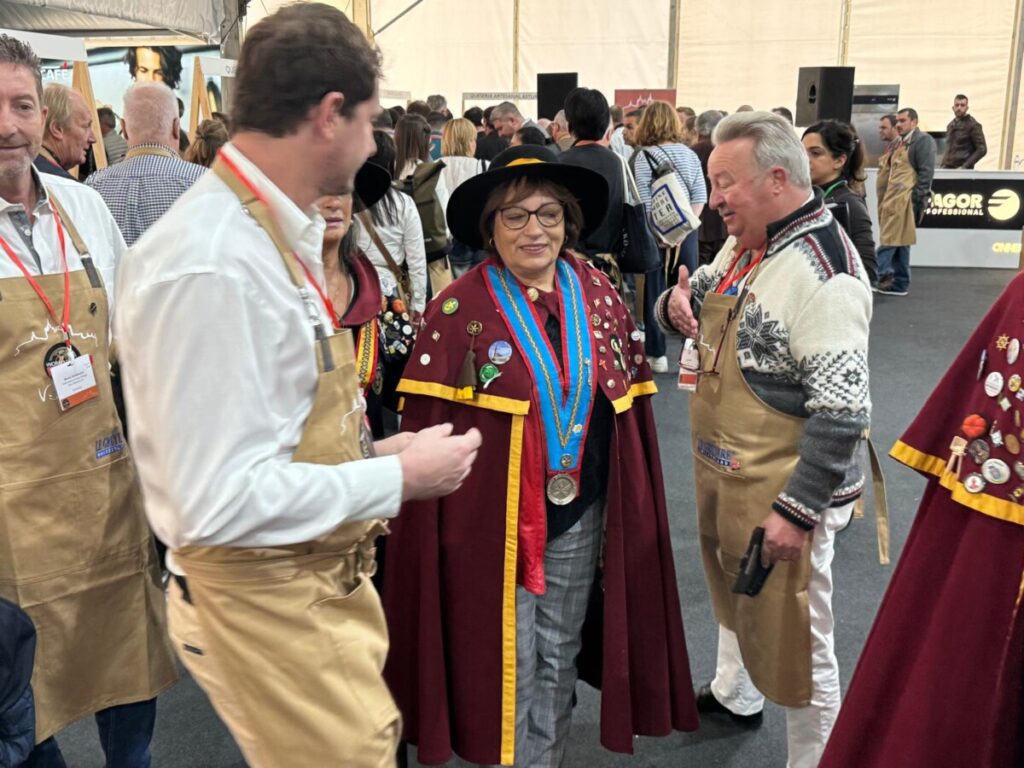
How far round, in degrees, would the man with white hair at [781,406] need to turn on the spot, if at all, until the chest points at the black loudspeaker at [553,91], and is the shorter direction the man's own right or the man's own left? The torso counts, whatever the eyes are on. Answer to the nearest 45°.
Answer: approximately 135° to the man's own right

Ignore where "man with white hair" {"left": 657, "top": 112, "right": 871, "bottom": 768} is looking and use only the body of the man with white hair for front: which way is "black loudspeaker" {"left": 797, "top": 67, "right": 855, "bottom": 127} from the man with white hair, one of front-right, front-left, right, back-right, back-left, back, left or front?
back-right

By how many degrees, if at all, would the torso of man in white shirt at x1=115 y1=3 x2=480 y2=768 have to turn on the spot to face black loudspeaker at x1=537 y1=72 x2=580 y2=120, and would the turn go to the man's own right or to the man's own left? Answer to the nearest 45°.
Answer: approximately 90° to the man's own left

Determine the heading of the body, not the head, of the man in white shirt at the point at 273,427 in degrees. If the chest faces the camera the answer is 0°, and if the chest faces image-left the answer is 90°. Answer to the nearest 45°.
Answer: approximately 270°

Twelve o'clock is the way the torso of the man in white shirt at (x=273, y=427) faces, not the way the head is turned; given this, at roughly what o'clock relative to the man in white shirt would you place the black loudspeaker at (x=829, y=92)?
The black loudspeaker is roughly at 10 o'clock from the man in white shirt.

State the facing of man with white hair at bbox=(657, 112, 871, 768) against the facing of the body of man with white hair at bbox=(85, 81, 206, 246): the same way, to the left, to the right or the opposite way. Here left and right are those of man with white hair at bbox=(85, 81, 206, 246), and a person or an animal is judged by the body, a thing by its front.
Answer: to the left

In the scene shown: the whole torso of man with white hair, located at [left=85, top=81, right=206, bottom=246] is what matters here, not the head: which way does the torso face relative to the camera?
away from the camera

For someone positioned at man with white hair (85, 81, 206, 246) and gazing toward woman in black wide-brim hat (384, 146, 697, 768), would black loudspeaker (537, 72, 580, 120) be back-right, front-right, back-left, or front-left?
back-left

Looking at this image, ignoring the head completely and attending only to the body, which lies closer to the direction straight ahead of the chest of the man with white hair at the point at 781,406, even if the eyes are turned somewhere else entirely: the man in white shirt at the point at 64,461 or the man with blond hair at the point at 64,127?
the man in white shirt

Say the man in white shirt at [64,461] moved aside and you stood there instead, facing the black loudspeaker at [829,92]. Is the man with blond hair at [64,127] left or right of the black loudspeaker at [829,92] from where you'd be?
left

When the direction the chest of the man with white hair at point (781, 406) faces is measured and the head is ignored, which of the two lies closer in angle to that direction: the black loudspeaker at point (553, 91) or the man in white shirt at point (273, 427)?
the man in white shirt
